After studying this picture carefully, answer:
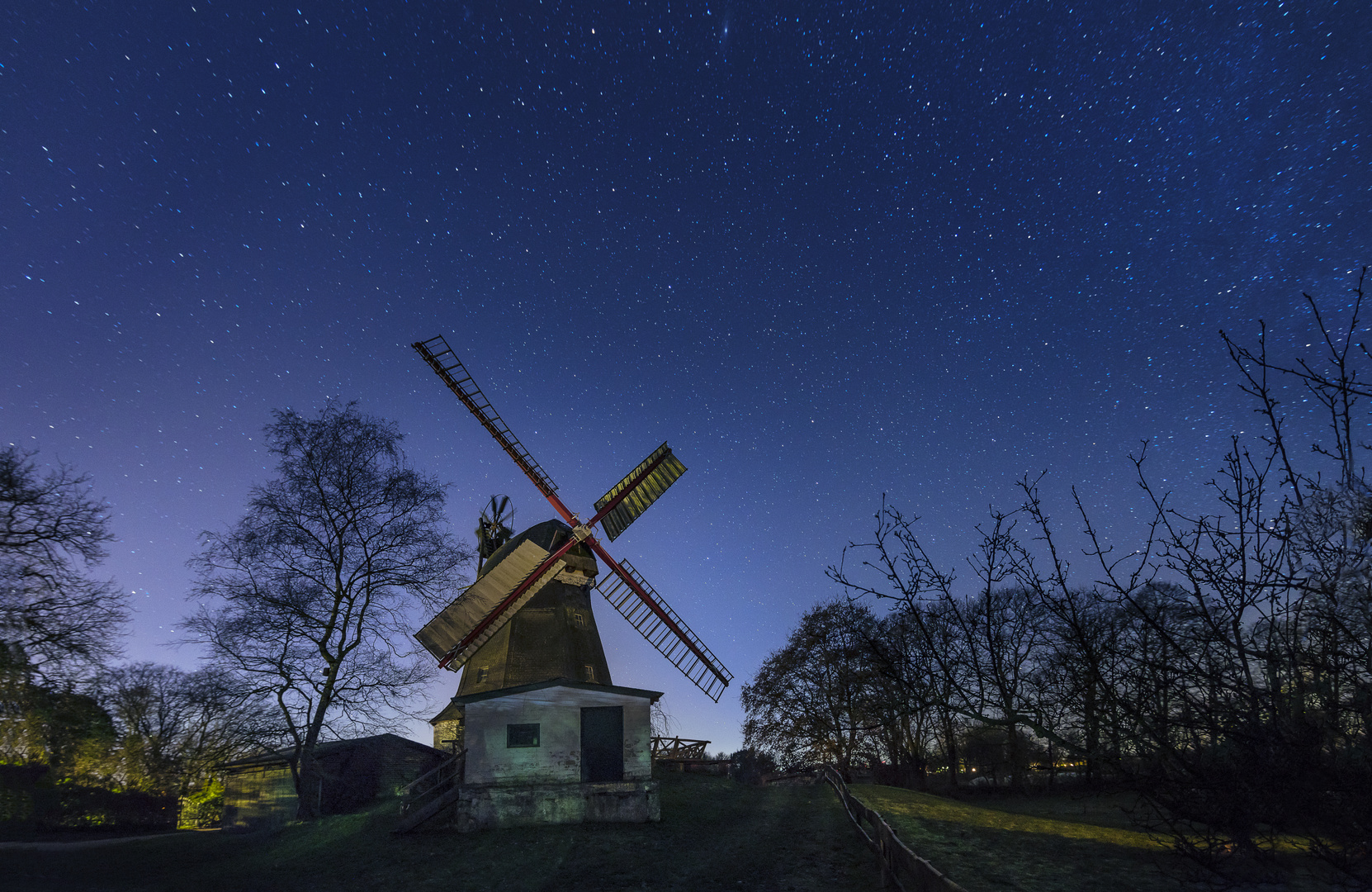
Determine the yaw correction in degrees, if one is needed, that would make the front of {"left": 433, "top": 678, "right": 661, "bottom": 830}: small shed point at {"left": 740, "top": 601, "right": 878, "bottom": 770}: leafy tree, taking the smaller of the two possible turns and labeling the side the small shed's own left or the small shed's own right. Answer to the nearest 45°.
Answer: approximately 135° to the small shed's own left

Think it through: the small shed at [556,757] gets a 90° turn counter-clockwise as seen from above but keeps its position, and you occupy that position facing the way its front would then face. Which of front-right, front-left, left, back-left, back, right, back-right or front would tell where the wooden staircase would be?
back

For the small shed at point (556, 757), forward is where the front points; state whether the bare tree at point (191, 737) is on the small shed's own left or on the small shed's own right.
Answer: on the small shed's own right

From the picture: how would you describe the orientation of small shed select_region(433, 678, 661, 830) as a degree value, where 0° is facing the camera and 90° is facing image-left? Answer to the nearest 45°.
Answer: approximately 0°
